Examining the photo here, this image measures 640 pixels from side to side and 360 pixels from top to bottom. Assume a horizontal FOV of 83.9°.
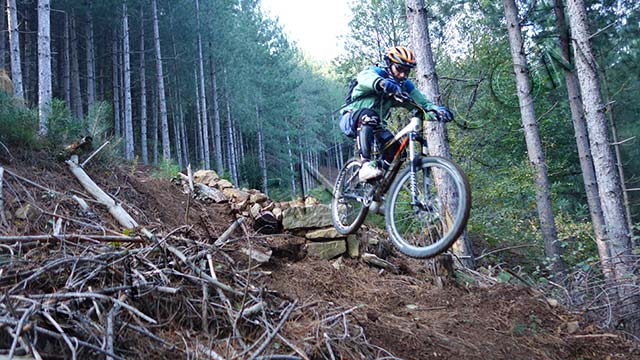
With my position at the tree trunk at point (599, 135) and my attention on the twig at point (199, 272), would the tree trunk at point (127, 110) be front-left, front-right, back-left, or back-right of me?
front-right

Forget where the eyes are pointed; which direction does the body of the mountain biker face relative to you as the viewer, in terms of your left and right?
facing the viewer and to the right of the viewer

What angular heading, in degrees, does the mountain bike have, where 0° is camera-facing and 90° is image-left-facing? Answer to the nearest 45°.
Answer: approximately 315°

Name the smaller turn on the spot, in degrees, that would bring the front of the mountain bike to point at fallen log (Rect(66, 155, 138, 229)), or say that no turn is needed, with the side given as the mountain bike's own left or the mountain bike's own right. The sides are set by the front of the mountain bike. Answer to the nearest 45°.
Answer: approximately 135° to the mountain bike's own right

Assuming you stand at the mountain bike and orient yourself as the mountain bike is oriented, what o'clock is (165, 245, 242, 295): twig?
The twig is roughly at 4 o'clock from the mountain bike.

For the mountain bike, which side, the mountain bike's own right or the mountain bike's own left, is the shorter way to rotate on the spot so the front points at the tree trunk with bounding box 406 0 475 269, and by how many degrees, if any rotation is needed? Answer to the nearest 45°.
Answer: approximately 135° to the mountain bike's own left

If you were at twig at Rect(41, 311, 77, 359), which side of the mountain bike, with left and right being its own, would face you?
right

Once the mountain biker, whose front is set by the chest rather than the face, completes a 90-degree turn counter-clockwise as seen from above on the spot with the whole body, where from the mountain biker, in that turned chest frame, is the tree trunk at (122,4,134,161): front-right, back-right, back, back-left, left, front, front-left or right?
left

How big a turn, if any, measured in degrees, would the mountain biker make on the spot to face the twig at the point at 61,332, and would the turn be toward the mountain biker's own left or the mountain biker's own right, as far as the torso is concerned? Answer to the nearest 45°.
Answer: approximately 90° to the mountain biker's own right

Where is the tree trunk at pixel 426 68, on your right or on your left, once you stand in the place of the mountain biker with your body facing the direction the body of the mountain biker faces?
on your left
